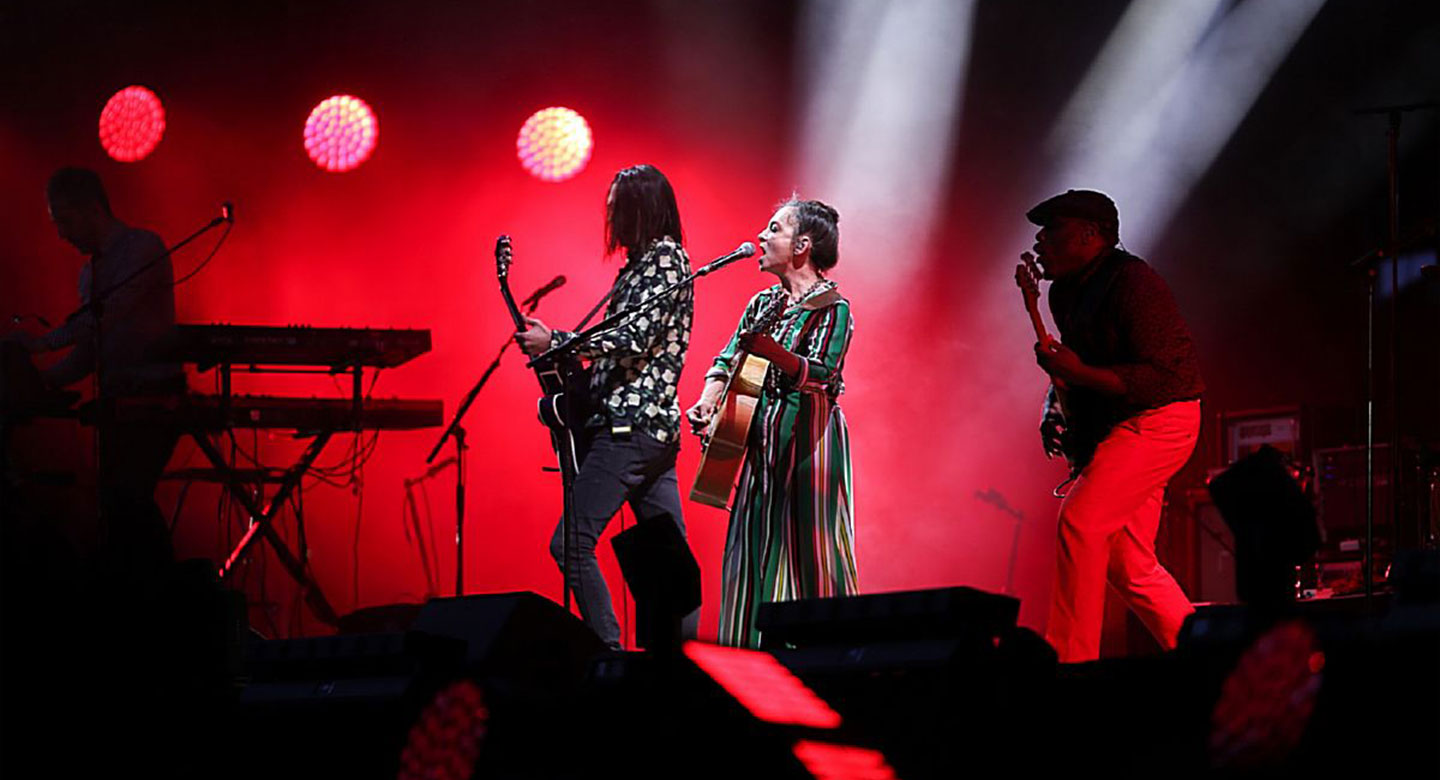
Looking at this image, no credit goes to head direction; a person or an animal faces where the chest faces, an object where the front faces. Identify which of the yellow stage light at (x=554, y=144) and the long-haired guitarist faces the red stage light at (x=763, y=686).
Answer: the yellow stage light at (x=554, y=144)

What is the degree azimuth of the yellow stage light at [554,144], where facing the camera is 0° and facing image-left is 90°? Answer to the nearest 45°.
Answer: approximately 0°

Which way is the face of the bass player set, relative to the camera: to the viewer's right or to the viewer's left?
to the viewer's left

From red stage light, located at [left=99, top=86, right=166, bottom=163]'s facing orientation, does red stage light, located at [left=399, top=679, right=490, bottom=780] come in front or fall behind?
in front

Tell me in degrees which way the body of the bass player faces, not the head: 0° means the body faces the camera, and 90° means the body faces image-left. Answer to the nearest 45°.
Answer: approximately 90°

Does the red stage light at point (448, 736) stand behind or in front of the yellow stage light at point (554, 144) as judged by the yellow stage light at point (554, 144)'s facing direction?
in front

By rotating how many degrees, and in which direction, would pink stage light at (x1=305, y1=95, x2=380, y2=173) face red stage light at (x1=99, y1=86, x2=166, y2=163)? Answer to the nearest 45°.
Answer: approximately 90° to its right

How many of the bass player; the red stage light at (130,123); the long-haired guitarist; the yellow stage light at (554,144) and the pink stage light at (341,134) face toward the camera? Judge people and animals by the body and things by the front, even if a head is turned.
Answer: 3

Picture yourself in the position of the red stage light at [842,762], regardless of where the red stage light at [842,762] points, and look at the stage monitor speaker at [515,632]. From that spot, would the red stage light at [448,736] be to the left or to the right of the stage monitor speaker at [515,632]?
left

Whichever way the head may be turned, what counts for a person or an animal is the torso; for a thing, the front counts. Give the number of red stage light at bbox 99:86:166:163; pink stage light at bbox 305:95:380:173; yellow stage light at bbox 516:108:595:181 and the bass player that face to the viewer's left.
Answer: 1
